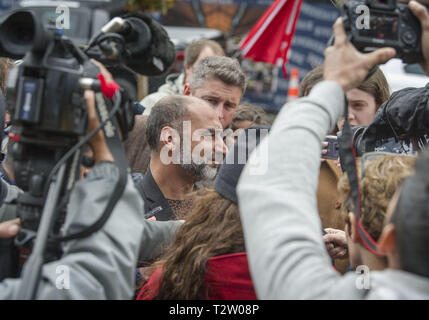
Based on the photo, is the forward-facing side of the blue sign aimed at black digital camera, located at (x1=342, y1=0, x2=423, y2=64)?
yes

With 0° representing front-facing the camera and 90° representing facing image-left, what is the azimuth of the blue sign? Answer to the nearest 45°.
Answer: approximately 0°

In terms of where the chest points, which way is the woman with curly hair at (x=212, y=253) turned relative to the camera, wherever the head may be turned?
away from the camera

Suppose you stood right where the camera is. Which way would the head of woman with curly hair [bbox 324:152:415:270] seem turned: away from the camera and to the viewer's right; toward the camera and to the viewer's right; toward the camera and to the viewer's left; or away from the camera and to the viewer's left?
away from the camera and to the viewer's left

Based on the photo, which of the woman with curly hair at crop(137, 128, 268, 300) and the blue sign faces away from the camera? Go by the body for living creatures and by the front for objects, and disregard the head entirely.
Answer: the woman with curly hair
